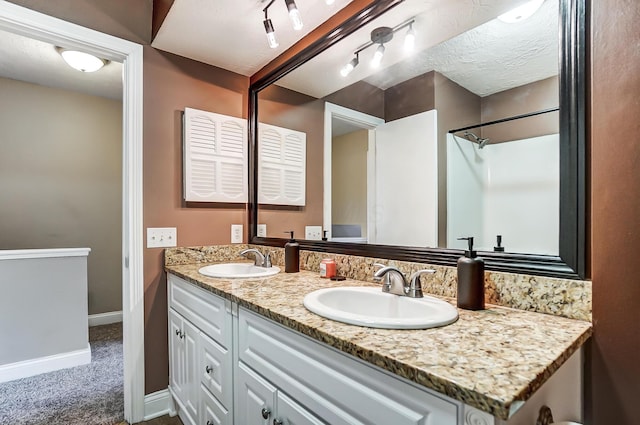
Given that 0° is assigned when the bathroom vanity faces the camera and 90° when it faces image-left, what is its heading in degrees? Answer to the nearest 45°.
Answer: approximately 45°

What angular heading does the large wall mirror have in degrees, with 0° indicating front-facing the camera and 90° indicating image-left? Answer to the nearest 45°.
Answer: approximately 45°

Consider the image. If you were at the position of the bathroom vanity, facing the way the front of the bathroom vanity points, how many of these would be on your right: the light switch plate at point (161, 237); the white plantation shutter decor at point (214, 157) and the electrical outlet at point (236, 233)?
3

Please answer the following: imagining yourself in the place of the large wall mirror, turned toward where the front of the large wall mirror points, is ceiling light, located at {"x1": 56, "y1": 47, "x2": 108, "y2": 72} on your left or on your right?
on your right

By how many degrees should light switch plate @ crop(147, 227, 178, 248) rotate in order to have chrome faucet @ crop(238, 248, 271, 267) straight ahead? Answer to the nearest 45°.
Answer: approximately 45° to its left

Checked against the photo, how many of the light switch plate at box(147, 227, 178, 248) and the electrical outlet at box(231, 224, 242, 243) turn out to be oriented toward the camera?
2

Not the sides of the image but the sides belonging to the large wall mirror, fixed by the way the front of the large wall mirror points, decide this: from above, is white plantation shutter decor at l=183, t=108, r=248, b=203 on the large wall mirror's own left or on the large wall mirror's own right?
on the large wall mirror's own right

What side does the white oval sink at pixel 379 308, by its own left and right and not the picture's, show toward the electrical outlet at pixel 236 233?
right
